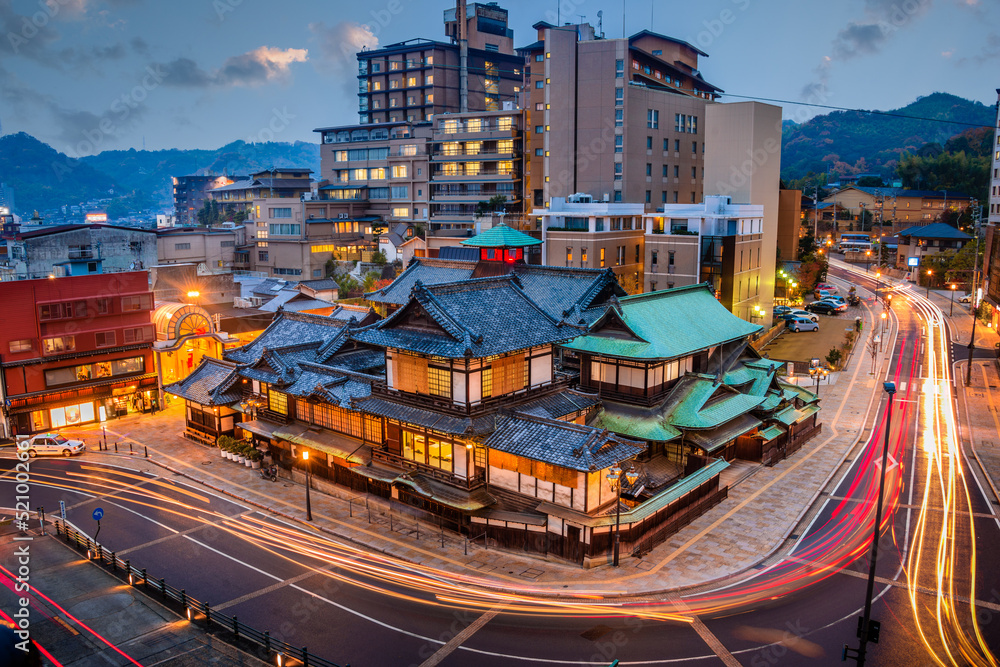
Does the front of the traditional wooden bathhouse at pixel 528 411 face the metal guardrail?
yes

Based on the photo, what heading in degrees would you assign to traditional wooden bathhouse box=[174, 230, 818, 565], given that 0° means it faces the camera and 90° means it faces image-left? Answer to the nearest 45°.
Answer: approximately 45°
